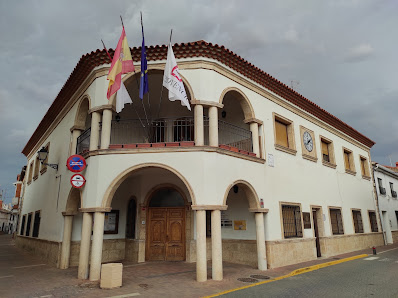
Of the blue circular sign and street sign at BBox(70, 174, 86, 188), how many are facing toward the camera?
2

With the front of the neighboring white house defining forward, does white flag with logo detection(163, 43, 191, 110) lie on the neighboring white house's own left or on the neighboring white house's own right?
on the neighboring white house's own right

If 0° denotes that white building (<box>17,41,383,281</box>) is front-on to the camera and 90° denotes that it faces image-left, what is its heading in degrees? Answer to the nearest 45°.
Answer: approximately 0°

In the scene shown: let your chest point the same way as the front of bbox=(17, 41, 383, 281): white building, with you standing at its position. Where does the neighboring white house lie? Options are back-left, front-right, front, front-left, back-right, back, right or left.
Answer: back-left

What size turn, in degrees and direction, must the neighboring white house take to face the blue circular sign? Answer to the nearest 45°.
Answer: approximately 90° to its right
